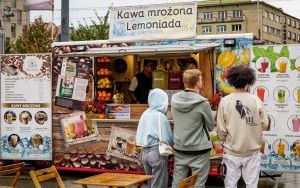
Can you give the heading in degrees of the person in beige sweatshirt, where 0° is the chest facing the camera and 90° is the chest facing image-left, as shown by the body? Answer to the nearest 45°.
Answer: approximately 180°

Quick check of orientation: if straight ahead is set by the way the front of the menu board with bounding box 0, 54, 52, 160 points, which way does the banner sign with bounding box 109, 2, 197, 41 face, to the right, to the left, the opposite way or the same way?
the same way

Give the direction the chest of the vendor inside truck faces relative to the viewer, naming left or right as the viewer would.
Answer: facing the viewer and to the right of the viewer

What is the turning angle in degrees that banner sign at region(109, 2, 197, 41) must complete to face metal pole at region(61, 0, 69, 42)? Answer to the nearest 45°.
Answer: approximately 135° to its right

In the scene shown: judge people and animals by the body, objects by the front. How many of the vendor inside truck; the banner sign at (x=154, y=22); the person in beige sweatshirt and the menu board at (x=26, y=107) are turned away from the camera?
1

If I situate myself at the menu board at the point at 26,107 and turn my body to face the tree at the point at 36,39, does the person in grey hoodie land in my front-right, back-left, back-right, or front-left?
back-right

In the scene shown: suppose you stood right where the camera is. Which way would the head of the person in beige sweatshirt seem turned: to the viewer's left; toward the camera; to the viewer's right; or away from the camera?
away from the camera

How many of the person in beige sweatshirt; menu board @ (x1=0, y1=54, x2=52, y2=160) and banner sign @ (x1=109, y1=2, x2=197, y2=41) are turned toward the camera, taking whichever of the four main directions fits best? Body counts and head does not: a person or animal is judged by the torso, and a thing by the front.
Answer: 2

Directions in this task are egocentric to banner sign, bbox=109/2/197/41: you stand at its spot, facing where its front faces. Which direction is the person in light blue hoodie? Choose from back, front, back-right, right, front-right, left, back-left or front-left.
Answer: front

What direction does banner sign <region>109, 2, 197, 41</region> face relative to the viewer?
toward the camera

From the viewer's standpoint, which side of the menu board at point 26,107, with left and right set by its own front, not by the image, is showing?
front

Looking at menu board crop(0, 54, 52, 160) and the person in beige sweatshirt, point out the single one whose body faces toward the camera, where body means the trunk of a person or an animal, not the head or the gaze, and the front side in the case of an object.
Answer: the menu board
